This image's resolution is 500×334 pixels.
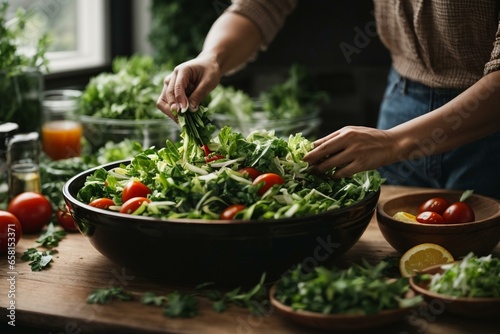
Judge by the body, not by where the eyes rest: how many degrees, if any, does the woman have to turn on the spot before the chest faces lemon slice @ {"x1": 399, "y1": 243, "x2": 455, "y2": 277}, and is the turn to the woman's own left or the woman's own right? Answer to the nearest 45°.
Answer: approximately 45° to the woman's own left

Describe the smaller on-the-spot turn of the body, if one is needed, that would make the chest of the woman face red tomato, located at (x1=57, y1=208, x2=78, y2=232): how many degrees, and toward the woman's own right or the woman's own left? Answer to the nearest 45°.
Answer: approximately 45° to the woman's own right

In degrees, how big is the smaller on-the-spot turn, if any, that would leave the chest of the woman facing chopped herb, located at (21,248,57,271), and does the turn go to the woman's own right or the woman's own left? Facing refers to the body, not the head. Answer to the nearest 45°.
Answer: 0° — they already face it

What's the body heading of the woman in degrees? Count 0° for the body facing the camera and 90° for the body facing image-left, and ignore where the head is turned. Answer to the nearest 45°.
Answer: approximately 45°
